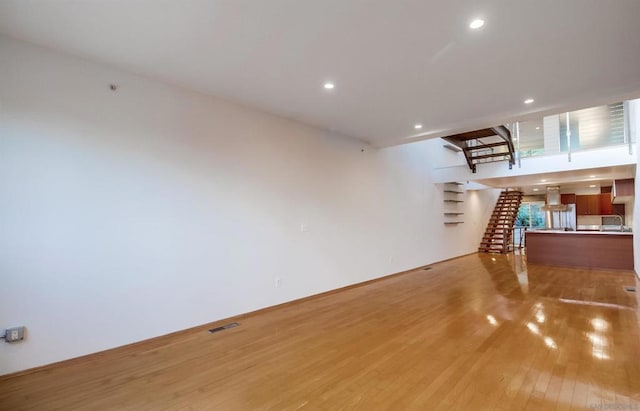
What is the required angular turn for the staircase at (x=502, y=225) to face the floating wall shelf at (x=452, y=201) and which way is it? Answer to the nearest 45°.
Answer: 0° — it already faces it

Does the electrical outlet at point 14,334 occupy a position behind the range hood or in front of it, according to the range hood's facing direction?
in front

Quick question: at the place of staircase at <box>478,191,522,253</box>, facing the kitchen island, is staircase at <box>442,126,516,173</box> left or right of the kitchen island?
right

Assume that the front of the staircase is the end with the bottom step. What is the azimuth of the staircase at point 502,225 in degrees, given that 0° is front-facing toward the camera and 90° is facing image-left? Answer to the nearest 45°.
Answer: approximately 0°

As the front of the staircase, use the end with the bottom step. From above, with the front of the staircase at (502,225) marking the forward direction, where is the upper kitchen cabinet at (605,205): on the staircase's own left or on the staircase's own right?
on the staircase's own left

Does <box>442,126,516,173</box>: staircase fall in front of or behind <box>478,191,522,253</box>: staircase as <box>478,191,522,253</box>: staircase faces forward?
in front

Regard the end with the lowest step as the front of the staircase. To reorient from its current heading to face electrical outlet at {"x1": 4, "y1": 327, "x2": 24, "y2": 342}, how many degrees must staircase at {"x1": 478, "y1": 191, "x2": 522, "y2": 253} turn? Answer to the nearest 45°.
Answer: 0° — it already faces it

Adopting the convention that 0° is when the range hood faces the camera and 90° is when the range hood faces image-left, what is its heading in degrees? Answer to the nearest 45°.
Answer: approximately 0°
